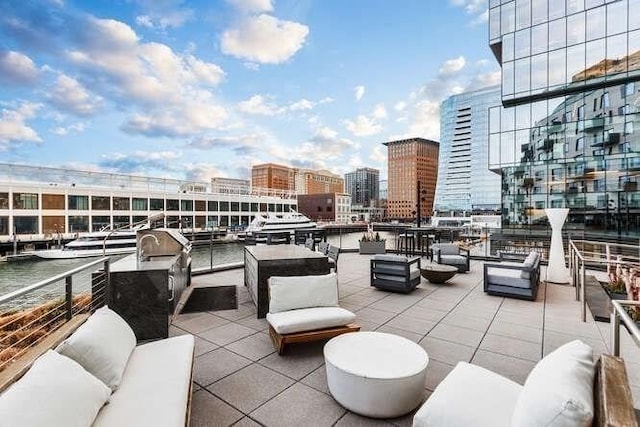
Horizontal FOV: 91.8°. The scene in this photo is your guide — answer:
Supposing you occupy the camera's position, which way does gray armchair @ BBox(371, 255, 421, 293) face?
facing away from the viewer and to the right of the viewer

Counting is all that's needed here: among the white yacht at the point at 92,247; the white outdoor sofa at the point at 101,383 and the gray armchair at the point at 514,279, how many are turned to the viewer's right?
1

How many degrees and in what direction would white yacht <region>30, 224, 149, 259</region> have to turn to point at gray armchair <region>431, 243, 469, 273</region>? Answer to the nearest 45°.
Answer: approximately 90° to its left

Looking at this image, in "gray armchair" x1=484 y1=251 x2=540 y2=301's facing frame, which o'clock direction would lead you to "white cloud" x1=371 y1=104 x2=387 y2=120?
The white cloud is roughly at 2 o'clock from the gray armchair.

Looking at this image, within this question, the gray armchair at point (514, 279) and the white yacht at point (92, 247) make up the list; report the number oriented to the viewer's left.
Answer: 2

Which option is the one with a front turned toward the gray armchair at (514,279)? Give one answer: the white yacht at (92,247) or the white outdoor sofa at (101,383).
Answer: the white outdoor sofa

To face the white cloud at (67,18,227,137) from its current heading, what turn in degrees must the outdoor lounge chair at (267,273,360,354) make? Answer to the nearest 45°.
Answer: approximately 180°

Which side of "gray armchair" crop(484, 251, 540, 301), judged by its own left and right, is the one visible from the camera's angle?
left

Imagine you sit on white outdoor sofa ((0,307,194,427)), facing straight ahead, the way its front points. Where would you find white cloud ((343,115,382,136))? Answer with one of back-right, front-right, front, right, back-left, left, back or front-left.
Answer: front-left

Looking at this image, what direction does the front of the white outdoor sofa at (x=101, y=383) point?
to the viewer's right

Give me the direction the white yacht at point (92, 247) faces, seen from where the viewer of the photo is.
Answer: facing to the left of the viewer
